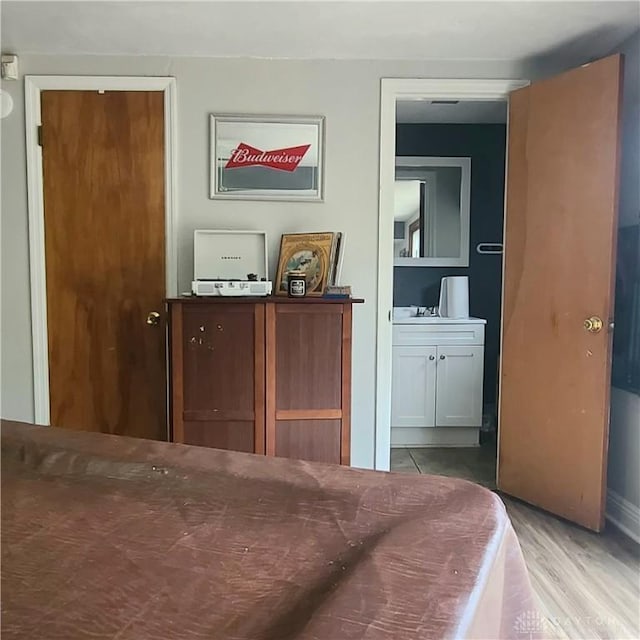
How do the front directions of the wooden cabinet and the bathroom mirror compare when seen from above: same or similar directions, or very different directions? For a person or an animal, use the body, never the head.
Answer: same or similar directions

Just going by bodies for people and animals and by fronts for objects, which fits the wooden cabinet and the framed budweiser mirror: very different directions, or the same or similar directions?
same or similar directions

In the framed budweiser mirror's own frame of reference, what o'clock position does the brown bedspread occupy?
The brown bedspread is roughly at 12 o'clock from the framed budweiser mirror.

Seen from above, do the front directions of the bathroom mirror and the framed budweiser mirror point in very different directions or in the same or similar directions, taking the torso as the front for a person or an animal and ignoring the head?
same or similar directions

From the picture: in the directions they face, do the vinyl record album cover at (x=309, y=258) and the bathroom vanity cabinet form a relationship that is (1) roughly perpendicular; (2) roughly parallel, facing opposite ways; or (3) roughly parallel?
roughly parallel

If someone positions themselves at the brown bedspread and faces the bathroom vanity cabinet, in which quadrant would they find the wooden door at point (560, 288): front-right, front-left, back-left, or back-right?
front-right

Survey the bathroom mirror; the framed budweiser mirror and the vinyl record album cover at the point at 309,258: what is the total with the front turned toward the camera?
3

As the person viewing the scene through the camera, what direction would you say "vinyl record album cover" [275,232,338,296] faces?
facing the viewer

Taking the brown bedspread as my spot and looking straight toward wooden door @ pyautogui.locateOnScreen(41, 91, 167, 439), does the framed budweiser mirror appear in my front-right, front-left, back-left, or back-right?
front-right

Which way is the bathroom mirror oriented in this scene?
toward the camera

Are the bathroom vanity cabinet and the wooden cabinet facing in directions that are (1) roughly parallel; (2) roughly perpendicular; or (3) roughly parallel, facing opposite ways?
roughly parallel

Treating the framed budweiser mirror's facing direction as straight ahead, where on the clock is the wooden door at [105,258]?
The wooden door is roughly at 3 o'clock from the framed budweiser mirror.

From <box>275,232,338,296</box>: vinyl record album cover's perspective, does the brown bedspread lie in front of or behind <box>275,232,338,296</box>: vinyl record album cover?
in front

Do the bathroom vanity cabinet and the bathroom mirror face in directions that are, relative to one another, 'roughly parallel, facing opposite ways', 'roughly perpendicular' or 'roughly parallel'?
roughly parallel

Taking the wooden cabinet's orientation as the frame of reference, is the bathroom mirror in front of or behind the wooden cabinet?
behind

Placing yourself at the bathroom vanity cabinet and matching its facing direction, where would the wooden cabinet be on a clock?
The wooden cabinet is roughly at 1 o'clock from the bathroom vanity cabinet.

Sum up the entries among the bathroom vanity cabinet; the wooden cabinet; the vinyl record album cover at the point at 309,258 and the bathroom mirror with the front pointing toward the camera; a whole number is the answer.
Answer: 4

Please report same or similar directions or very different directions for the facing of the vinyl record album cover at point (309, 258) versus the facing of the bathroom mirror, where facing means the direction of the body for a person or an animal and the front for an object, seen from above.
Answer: same or similar directions
